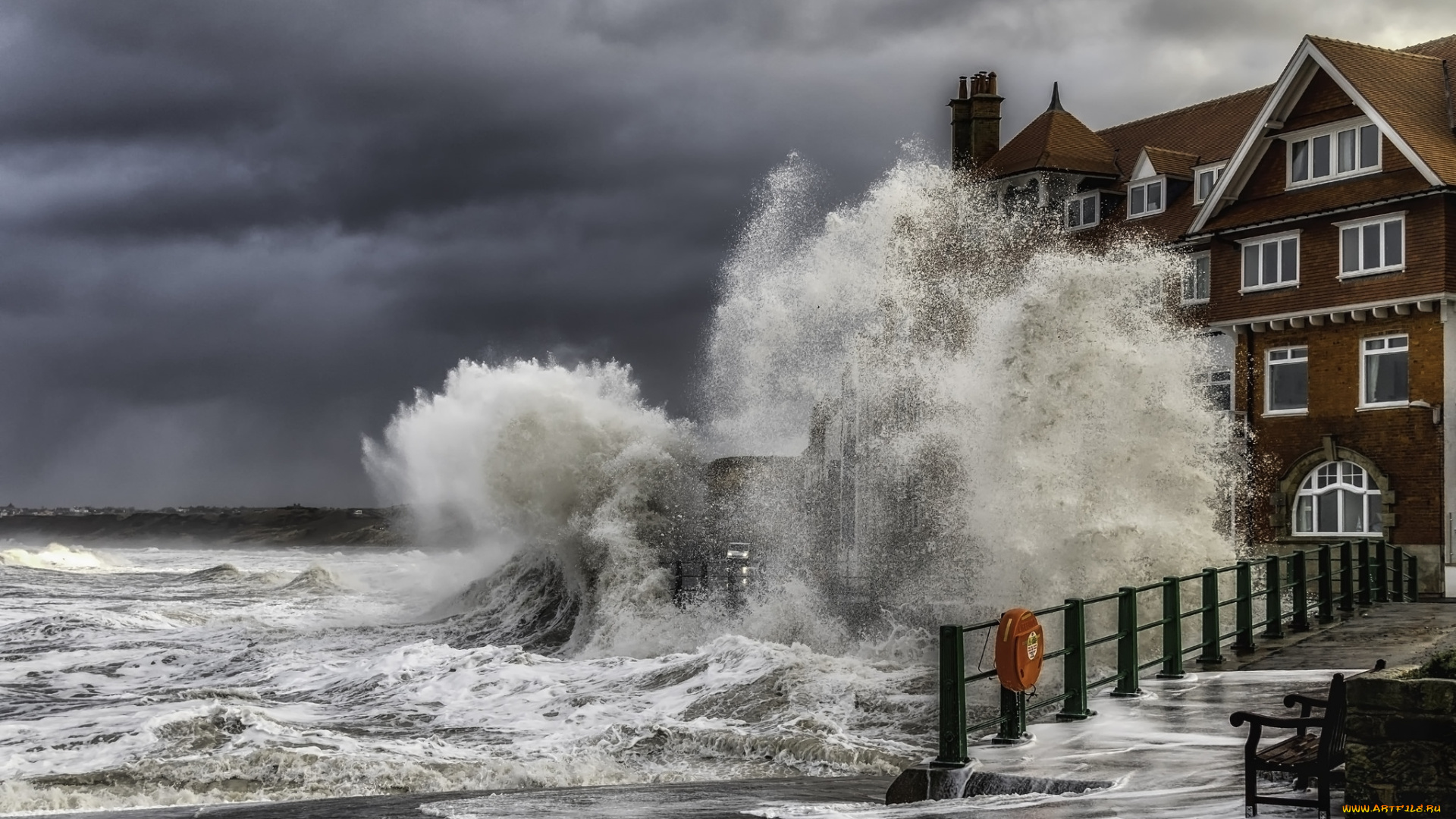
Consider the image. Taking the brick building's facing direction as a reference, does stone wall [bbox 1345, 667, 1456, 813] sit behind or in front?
in front

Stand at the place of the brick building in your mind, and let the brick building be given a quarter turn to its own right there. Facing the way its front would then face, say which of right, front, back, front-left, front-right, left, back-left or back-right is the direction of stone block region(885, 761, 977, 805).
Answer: back-left

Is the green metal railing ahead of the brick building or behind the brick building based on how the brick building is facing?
ahead

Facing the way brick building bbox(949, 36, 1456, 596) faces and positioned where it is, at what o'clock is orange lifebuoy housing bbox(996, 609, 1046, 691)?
The orange lifebuoy housing is roughly at 11 o'clock from the brick building.

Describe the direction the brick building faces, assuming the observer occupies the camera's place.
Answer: facing the viewer and to the left of the viewer

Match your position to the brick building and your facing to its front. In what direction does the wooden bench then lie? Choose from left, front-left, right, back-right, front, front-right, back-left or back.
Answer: front-left
